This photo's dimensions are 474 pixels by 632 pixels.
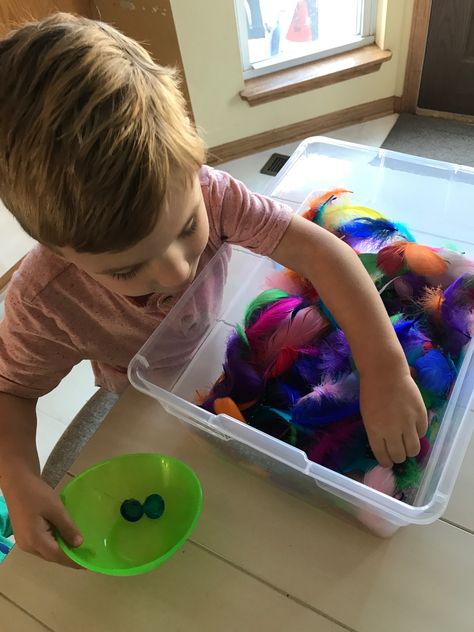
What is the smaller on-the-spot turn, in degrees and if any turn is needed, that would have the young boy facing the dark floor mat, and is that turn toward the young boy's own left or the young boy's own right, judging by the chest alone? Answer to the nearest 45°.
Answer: approximately 90° to the young boy's own left

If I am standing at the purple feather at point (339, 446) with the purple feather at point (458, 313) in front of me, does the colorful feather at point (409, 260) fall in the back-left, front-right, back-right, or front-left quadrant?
front-left

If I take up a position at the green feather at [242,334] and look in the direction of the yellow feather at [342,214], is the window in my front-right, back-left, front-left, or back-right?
front-left

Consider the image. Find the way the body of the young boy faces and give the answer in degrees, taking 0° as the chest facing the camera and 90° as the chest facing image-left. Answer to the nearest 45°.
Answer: approximately 315°

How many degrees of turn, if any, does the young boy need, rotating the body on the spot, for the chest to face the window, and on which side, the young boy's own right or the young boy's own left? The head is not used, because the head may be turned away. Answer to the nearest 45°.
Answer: approximately 90° to the young boy's own left

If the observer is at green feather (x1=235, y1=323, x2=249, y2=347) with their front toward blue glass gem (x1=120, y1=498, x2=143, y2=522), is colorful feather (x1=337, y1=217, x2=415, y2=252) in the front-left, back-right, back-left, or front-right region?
back-left
